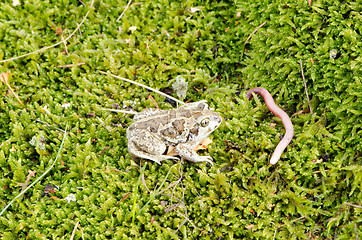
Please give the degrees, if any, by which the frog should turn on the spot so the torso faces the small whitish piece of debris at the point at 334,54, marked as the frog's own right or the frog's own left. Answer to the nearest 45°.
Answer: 0° — it already faces it

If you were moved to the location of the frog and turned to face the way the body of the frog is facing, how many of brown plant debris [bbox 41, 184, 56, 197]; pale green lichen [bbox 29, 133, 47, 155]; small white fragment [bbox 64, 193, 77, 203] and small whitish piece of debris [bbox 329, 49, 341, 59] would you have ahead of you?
1

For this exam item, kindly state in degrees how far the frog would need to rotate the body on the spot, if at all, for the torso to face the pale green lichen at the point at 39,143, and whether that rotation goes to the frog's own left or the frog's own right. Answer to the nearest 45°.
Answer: approximately 180°

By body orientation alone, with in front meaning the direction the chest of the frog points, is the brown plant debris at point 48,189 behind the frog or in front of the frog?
behind

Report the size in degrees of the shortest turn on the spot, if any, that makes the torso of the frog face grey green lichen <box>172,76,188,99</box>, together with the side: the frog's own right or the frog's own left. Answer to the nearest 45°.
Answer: approximately 90° to the frog's own left

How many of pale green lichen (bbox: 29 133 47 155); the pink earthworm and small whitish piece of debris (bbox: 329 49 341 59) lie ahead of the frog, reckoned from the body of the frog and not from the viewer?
2

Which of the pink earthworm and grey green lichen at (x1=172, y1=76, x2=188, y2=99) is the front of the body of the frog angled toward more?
the pink earthworm

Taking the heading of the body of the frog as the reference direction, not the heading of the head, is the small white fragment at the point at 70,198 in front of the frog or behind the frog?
behind

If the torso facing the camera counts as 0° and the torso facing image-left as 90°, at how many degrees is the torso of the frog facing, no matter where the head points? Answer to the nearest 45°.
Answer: approximately 270°

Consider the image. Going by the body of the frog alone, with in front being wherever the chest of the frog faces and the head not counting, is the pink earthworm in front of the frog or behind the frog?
in front

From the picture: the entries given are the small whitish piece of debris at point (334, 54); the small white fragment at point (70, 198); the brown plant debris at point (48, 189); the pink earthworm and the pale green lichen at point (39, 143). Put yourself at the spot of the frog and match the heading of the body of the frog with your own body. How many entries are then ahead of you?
2

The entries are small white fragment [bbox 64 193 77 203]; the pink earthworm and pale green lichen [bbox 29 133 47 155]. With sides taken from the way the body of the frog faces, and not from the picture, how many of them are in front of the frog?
1
